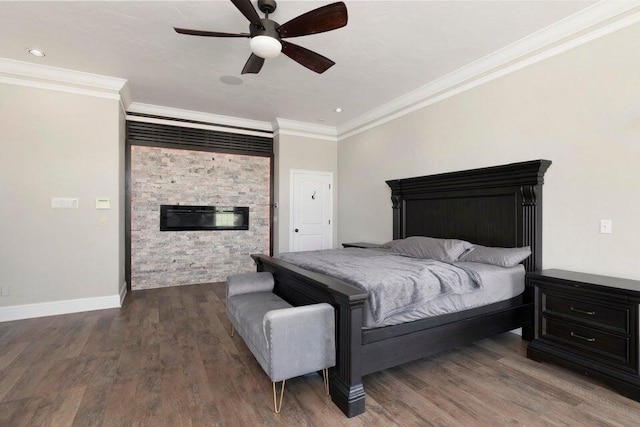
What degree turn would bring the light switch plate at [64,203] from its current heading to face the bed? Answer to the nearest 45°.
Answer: approximately 45° to its left

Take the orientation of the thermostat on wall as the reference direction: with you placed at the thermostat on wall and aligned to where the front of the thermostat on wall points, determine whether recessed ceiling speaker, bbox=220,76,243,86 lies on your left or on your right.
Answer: on your left

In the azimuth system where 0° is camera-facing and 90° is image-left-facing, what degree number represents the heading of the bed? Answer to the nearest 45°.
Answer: approximately 45°

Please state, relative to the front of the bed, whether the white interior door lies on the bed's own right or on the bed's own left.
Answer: on the bed's own right

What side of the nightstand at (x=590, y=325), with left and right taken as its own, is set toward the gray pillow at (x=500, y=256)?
right

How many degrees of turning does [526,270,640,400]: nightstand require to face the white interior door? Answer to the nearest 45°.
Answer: approximately 45° to its right
